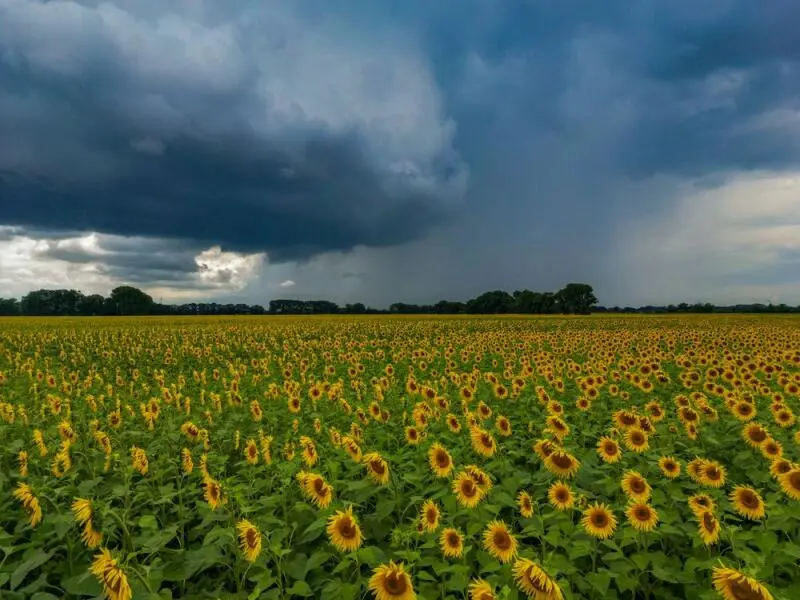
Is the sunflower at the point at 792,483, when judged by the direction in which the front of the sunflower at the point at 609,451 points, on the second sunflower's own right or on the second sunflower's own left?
on the second sunflower's own left

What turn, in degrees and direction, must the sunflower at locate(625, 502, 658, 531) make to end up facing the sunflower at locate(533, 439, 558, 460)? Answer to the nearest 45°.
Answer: approximately 135° to its right

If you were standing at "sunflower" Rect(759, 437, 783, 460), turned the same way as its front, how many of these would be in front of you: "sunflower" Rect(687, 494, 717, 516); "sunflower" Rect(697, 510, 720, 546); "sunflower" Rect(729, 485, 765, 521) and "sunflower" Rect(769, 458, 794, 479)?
4

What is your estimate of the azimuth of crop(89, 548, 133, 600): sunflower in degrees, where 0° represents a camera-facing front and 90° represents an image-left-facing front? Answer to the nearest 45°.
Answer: approximately 45°

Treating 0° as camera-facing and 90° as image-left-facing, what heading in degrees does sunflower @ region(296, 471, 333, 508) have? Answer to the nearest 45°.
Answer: approximately 315°

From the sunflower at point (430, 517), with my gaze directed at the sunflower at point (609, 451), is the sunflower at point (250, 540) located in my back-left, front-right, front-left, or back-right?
back-left

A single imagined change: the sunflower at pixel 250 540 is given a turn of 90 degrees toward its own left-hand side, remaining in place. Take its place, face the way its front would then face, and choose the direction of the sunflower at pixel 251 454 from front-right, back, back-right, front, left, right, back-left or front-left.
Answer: front-left

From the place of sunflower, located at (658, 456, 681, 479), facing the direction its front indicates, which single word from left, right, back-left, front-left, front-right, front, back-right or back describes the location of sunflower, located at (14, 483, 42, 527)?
front-right
